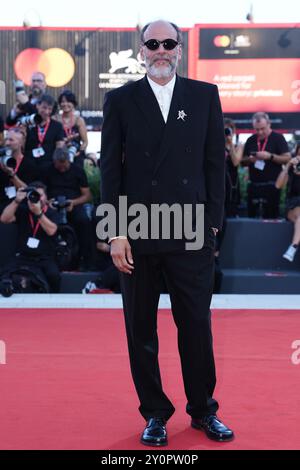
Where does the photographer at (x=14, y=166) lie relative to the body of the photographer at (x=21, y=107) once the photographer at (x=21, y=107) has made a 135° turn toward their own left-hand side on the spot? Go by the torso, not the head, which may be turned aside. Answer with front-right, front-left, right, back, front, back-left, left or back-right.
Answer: right

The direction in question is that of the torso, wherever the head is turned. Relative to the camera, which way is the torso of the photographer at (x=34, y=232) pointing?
toward the camera

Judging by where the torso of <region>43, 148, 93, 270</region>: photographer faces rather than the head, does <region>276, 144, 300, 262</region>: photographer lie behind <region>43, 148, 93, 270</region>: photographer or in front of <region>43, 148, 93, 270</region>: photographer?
behind

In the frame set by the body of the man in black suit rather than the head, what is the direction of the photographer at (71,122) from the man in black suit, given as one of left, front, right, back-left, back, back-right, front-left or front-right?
back

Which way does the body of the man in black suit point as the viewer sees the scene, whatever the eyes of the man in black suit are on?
toward the camera

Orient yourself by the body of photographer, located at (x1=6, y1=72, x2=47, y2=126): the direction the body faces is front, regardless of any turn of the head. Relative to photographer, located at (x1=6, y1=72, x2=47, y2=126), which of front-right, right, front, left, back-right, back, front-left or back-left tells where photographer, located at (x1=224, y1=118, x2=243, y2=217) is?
back-left

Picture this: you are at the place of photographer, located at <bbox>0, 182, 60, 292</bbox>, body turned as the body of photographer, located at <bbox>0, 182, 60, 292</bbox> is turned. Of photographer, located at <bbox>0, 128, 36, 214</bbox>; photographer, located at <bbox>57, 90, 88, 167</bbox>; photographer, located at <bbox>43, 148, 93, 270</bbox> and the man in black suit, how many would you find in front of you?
1

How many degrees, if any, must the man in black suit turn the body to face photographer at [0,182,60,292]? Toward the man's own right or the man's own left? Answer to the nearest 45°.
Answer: approximately 180°

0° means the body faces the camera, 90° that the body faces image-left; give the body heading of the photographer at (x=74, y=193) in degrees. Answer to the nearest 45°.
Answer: approximately 45°

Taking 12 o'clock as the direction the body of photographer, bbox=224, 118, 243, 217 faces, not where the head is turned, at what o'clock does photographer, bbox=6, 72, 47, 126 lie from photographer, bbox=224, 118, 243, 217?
photographer, bbox=6, 72, 47, 126 is roughly at 3 o'clock from photographer, bbox=224, 118, 243, 217.

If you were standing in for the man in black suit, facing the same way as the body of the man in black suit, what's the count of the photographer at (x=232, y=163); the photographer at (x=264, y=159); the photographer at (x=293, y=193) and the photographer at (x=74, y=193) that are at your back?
4

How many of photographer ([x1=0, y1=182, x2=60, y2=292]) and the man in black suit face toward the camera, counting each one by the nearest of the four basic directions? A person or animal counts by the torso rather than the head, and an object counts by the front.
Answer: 2

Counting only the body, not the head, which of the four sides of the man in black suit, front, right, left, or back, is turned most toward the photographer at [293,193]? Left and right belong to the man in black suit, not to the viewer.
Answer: back
